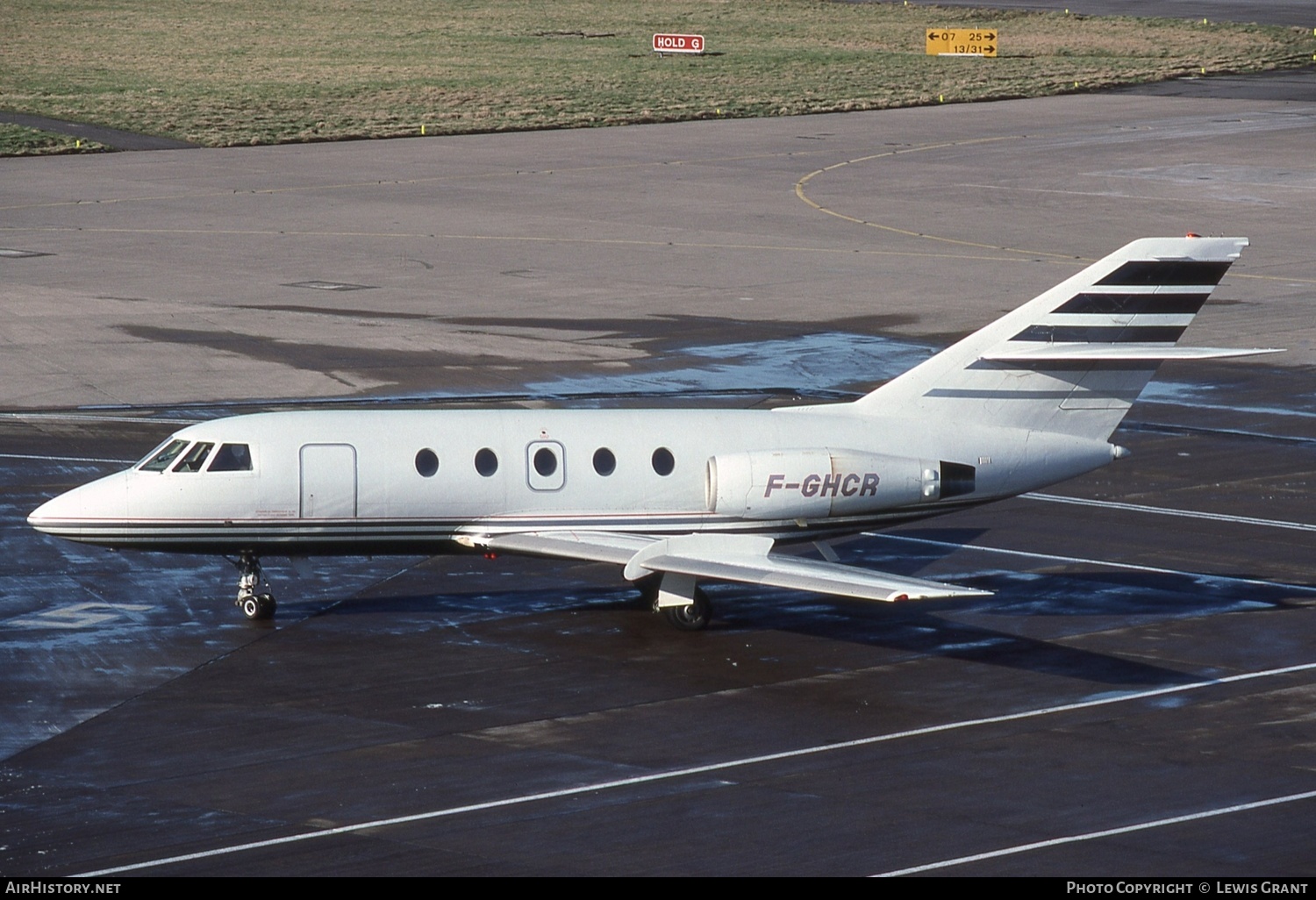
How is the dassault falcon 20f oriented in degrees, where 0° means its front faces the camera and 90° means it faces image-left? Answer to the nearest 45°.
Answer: approximately 90°
